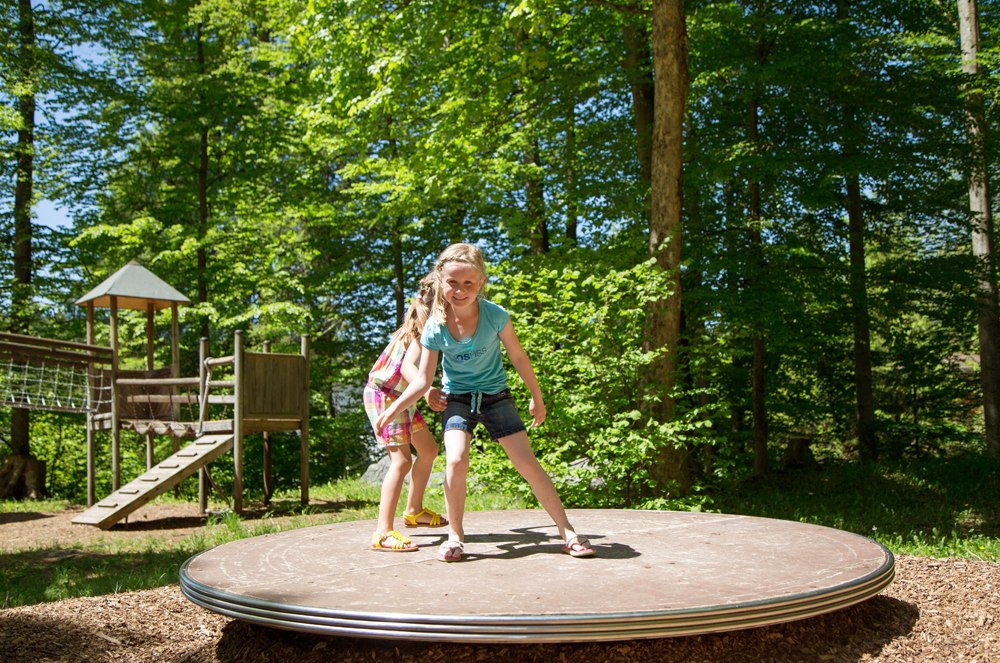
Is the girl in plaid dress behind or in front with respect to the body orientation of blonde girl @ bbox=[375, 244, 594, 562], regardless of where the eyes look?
behind

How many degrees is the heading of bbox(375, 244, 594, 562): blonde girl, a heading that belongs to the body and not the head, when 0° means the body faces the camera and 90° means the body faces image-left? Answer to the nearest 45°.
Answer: approximately 0°

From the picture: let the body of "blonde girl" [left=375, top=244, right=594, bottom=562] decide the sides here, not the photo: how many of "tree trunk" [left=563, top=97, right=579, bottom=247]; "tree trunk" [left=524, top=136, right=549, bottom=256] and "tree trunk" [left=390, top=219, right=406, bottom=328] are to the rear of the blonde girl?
3

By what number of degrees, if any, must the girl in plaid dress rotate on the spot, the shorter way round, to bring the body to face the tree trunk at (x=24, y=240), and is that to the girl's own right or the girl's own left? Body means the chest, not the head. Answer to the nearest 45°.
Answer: approximately 135° to the girl's own left

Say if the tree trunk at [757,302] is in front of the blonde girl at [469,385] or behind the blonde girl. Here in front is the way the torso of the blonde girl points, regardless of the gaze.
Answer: behind

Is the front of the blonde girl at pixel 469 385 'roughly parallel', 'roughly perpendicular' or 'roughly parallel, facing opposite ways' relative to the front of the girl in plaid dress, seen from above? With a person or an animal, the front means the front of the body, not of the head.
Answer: roughly perpendicular

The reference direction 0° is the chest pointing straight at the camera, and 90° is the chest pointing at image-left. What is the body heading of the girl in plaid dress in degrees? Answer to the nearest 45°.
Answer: approximately 270°

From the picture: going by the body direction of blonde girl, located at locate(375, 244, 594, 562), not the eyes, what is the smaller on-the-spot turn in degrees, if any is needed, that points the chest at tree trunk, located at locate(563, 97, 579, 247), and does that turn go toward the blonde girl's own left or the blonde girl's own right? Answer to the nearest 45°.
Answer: approximately 180°

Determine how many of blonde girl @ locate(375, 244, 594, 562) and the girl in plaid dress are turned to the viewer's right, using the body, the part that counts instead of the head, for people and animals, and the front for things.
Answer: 1

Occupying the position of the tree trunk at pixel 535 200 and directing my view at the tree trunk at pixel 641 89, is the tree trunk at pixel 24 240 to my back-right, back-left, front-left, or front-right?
back-right
